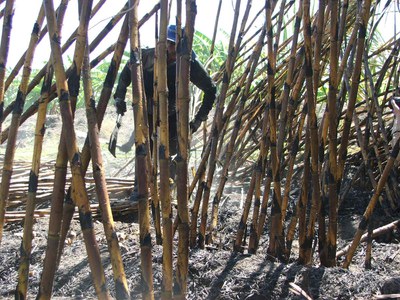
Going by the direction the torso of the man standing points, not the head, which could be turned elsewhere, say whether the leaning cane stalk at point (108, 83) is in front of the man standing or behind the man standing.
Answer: in front

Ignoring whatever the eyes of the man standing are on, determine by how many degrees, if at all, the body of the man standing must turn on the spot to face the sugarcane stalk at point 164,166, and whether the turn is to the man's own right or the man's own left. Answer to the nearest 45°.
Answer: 0° — they already face it

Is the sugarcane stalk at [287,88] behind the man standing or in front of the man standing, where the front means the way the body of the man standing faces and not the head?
in front

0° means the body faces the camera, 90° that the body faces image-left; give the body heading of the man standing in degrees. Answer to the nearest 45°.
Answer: approximately 0°

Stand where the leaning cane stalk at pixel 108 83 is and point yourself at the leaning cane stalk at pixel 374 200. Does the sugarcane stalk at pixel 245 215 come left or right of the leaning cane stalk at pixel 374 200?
left

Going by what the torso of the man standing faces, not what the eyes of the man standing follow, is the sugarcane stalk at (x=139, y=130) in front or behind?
in front

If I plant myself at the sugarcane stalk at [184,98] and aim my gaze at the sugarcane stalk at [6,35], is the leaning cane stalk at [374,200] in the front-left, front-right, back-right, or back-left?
back-right

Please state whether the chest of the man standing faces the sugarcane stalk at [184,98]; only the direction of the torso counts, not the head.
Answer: yes

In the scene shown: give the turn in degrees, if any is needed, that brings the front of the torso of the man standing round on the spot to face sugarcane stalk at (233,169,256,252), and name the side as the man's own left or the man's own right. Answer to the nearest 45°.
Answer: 0° — they already face it
